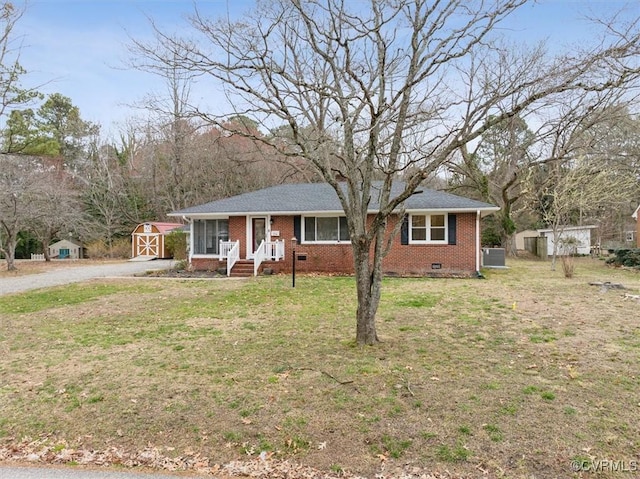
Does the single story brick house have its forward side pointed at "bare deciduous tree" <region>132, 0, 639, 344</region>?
yes

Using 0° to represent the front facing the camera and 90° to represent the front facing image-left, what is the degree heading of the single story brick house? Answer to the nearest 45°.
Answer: approximately 0°

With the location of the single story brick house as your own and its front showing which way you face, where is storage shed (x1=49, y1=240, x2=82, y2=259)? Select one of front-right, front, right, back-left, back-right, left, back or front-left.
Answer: back-right

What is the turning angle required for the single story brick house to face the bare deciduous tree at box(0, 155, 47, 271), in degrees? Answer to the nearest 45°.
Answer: approximately 90° to its right

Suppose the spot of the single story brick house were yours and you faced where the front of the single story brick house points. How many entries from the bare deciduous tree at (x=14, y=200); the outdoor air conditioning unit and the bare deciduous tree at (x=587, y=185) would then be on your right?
1

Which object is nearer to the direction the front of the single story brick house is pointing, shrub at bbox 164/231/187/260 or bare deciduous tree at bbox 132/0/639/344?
the bare deciduous tree

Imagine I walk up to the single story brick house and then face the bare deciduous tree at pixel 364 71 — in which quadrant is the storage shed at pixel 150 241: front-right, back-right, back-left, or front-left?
back-right

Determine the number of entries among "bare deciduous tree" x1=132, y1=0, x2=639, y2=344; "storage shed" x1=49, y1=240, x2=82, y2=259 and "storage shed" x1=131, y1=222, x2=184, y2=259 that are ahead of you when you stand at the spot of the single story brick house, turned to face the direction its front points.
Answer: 1

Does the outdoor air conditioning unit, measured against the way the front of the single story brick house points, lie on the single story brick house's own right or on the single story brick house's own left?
on the single story brick house's own left

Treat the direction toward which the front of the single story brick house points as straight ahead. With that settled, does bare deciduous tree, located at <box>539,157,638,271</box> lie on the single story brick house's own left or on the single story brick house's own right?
on the single story brick house's own left
